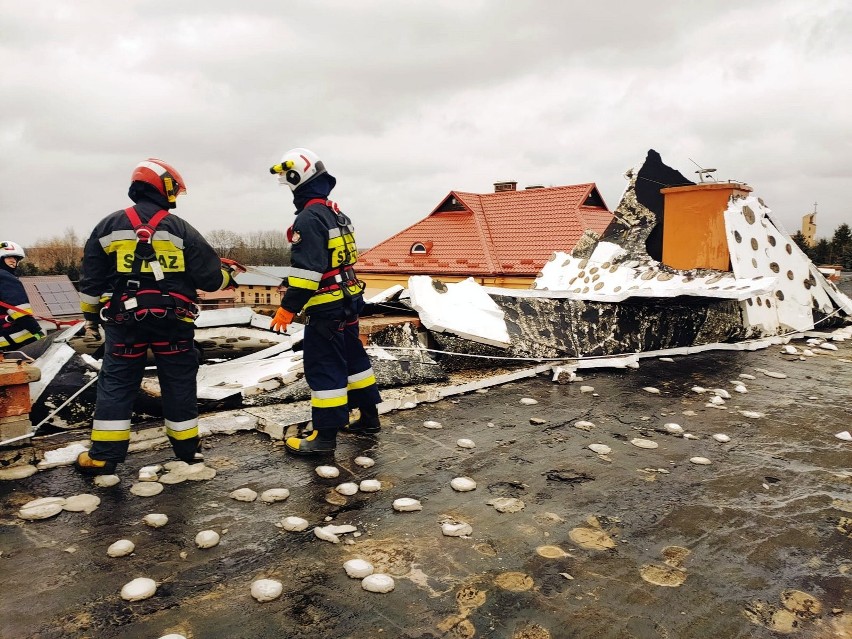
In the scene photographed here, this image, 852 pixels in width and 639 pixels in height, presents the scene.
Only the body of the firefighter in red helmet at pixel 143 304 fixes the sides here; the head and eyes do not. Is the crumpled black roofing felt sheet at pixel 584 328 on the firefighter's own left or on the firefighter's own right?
on the firefighter's own right

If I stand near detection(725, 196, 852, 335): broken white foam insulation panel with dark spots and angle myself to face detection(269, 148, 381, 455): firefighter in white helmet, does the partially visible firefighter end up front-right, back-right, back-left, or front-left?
front-right

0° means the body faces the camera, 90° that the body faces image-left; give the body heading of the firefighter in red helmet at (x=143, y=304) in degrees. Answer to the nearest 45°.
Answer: approximately 180°

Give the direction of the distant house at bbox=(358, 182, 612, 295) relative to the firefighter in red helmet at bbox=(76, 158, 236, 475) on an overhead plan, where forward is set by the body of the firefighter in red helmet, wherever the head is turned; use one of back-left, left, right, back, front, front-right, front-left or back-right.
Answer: front-right

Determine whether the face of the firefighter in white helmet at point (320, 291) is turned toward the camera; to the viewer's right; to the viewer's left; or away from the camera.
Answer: to the viewer's left

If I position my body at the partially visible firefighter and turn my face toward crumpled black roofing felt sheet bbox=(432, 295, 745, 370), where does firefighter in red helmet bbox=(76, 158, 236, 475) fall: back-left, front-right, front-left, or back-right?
front-right

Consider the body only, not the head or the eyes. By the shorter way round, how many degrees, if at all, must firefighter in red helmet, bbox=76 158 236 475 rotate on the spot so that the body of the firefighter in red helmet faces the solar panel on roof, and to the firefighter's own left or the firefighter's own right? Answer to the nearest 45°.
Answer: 0° — they already face it

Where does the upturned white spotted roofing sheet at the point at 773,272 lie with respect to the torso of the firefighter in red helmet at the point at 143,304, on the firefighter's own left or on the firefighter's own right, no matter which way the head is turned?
on the firefighter's own right

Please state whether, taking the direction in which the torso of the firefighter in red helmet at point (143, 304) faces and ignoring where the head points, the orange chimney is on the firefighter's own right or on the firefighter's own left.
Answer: on the firefighter's own right

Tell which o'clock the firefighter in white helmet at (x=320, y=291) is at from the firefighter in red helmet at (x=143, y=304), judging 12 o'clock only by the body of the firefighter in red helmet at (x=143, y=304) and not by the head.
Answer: the firefighter in white helmet at (x=320, y=291) is roughly at 3 o'clock from the firefighter in red helmet at (x=143, y=304).

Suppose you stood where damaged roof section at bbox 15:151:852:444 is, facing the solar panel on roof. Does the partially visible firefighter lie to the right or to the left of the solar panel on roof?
left

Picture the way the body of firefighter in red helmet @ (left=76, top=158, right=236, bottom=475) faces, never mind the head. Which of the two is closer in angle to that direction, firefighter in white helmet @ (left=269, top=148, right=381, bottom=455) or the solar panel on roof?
the solar panel on roof

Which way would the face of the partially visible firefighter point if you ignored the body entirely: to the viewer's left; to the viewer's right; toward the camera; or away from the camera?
to the viewer's right
